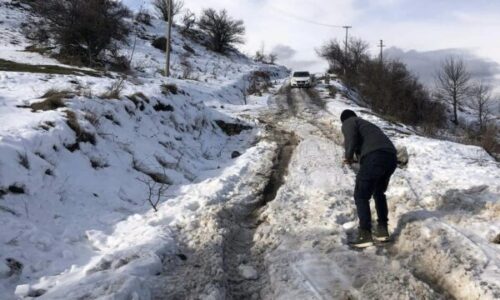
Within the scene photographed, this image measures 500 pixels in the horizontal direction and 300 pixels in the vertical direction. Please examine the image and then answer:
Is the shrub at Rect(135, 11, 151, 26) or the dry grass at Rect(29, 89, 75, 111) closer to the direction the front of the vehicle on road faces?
the dry grass

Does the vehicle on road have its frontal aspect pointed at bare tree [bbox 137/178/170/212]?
yes

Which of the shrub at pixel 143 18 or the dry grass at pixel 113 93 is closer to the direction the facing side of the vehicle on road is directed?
the dry grass

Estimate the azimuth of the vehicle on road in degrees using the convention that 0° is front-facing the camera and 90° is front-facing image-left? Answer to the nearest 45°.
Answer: approximately 0°

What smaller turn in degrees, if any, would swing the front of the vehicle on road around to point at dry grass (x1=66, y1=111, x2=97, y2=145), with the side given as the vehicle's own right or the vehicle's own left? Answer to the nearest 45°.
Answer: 0° — it already faces it

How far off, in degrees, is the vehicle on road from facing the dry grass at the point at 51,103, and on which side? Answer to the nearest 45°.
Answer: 0° — it already faces it

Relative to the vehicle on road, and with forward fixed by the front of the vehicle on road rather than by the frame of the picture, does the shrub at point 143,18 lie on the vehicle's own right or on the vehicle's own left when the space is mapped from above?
on the vehicle's own right

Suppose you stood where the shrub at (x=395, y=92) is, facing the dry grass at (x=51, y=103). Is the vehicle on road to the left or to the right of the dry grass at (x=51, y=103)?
right
